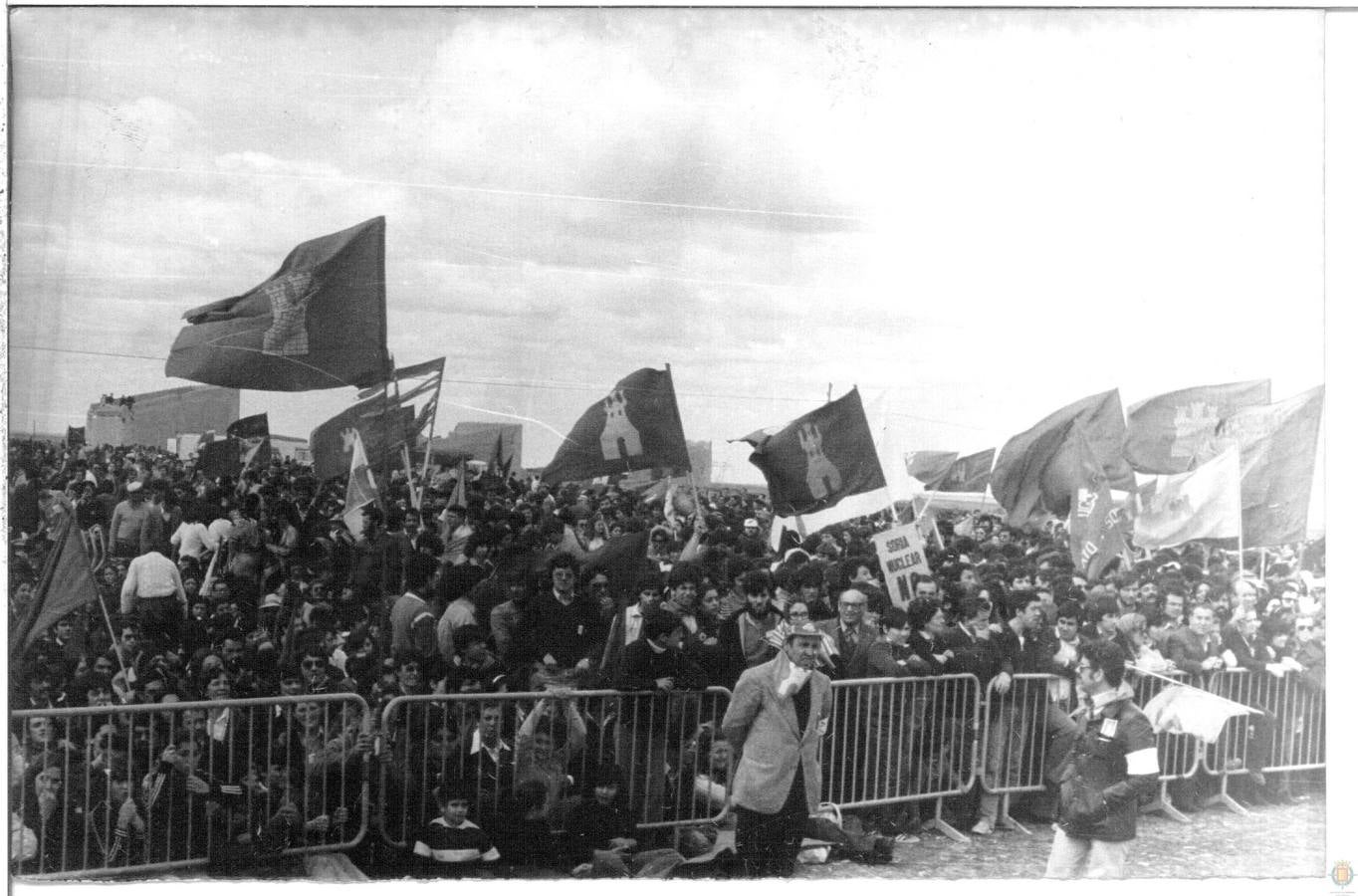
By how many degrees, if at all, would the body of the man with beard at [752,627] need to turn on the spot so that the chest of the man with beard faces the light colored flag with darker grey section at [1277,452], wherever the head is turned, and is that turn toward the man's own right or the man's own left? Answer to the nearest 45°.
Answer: approximately 90° to the man's own left

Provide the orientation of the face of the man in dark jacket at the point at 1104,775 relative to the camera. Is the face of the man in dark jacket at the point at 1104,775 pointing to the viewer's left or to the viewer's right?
to the viewer's left

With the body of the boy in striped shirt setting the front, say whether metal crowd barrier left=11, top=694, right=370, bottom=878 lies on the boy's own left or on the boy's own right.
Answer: on the boy's own right

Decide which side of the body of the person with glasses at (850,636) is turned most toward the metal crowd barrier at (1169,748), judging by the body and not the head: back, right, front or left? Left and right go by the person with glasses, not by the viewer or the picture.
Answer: left

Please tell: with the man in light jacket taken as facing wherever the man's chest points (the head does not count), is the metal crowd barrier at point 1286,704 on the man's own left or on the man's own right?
on the man's own left

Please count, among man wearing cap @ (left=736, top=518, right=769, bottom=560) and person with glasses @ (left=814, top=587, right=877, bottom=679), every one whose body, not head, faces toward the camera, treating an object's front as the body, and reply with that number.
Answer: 2

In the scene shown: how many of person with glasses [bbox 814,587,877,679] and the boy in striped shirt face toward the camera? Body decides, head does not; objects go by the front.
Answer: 2

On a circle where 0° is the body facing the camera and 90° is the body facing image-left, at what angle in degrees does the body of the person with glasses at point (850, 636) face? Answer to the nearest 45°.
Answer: approximately 0°

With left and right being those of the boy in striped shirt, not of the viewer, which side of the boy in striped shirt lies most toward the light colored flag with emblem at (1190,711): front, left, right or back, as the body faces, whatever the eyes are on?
left

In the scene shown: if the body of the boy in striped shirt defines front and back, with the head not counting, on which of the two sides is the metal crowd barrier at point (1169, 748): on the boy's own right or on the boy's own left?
on the boy's own left

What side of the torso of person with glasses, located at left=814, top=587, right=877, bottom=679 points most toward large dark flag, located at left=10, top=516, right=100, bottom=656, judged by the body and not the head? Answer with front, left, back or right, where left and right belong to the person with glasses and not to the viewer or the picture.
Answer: right
